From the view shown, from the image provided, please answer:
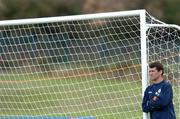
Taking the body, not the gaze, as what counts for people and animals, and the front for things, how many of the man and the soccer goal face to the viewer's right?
0

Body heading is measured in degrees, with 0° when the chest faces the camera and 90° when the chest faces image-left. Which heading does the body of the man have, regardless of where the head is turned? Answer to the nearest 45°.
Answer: approximately 45°

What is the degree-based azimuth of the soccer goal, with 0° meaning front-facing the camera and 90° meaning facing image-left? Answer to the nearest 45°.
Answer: approximately 45°

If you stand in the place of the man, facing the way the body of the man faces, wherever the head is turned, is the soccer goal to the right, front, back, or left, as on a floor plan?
right

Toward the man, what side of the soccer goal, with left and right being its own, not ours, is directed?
left
